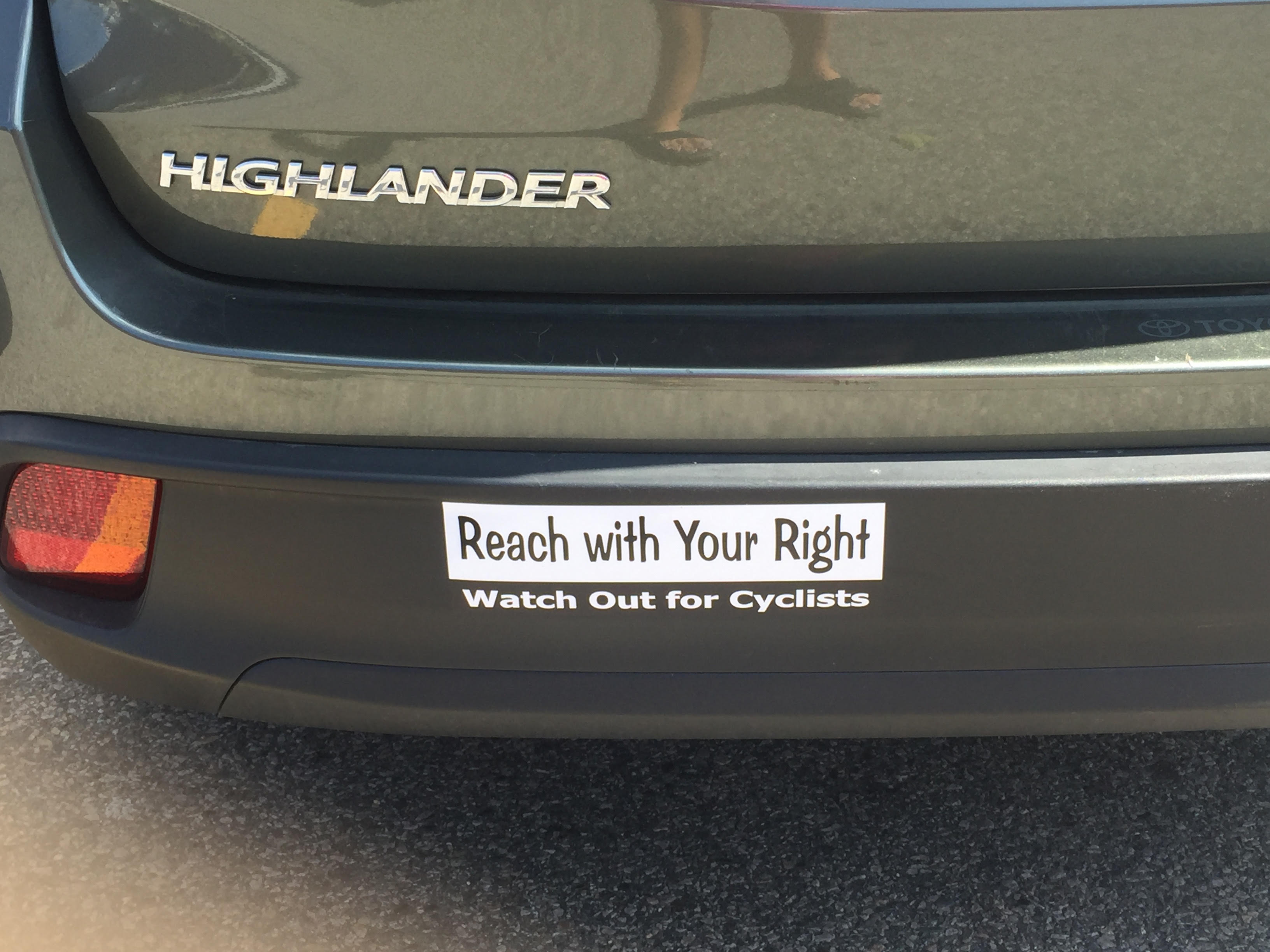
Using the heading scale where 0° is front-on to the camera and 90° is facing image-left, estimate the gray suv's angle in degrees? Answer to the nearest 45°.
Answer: approximately 180°
